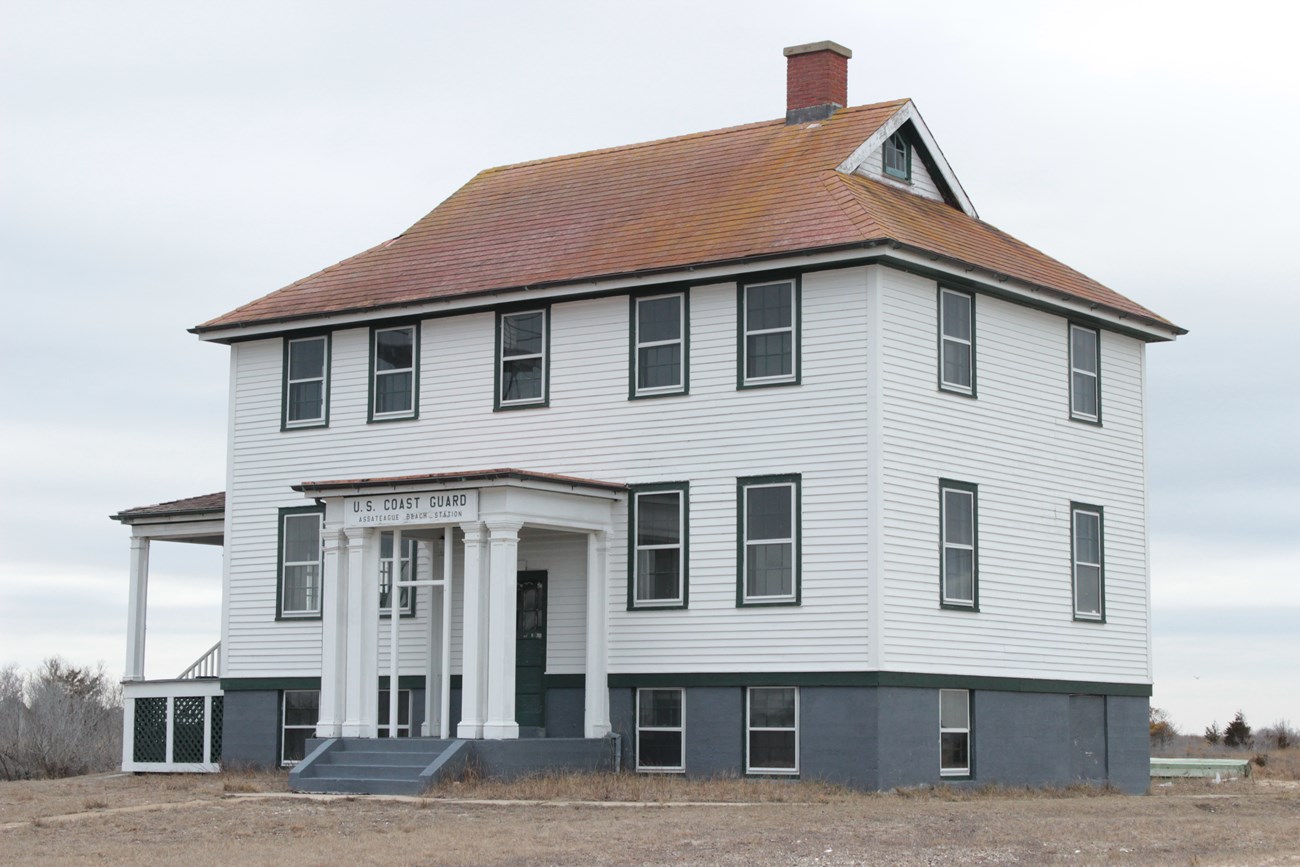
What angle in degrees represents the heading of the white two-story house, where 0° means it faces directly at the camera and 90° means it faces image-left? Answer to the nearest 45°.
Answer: approximately 45°

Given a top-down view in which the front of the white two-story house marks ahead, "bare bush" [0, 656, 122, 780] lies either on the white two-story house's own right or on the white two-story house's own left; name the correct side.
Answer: on the white two-story house's own right
